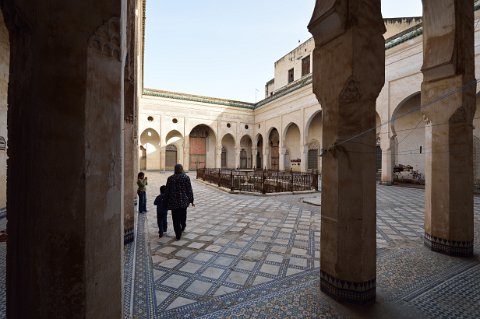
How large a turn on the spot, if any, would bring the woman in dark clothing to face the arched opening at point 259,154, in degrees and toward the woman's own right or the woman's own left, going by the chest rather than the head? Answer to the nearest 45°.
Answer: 0° — they already face it

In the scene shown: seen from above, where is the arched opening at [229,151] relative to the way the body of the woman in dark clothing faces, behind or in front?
in front

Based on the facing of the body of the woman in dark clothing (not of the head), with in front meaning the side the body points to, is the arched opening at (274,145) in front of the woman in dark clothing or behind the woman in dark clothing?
in front

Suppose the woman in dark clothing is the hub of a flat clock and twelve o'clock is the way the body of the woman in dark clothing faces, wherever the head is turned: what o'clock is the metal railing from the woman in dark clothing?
The metal railing is roughly at 1 o'clock from the woman in dark clothing.

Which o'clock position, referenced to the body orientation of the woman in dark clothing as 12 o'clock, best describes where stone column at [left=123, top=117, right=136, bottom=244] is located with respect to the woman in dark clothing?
The stone column is roughly at 9 o'clock from the woman in dark clothing.

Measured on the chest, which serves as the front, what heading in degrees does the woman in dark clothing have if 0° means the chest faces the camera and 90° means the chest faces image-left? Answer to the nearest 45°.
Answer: approximately 180°

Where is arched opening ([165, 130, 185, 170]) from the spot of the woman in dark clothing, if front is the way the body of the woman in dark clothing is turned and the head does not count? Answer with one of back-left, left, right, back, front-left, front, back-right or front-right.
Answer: front

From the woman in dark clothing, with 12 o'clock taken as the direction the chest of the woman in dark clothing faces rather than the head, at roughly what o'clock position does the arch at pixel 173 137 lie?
The arch is roughly at 12 o'clock from the woman in dark clothing.

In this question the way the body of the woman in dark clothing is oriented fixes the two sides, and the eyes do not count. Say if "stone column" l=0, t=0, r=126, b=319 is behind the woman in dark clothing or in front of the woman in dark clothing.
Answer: behind

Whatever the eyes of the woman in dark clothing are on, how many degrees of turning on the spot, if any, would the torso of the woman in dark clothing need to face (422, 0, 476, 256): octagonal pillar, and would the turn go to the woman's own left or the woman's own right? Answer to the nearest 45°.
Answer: approximately 135° to the woman's own right

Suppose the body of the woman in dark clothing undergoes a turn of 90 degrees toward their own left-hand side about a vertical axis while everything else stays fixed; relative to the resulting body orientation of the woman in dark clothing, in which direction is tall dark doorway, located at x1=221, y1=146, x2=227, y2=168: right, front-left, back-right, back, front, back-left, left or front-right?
right

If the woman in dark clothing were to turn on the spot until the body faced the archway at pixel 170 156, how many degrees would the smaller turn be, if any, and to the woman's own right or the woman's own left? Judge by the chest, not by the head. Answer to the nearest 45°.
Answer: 0° — they already face it

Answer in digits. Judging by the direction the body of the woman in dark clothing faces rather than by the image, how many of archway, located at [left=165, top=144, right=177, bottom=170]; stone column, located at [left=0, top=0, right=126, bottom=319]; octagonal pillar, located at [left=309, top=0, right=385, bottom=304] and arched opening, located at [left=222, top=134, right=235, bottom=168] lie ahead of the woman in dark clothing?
2
